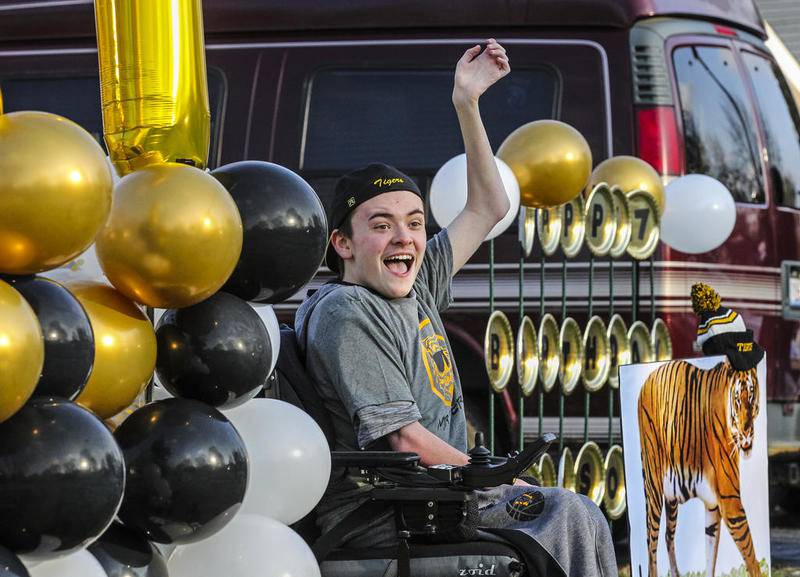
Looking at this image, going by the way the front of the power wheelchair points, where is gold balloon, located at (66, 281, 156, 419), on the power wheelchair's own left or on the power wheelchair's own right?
on the power wheelchair's own right

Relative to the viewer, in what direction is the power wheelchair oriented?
to the viewer's right

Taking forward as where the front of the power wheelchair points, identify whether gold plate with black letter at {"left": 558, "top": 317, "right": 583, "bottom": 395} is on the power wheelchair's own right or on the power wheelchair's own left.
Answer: on the power wheelchair's own left

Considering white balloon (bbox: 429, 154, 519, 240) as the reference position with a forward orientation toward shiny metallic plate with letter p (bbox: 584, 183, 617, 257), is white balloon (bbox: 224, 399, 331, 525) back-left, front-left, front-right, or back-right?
back-right

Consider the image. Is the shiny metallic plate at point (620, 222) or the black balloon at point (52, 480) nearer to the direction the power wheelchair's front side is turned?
the shiny metallic plate

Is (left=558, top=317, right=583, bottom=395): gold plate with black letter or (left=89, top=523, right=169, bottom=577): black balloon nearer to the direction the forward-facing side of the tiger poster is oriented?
the black balloon

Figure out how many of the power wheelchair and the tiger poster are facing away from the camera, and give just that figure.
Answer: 0

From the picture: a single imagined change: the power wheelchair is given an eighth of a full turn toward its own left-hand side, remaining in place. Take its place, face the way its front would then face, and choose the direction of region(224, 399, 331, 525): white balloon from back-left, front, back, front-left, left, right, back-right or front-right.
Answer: back

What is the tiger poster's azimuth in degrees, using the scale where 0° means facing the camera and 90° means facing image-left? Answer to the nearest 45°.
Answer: approximately 315°

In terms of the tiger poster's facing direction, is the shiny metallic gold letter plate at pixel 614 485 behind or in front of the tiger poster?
behind
